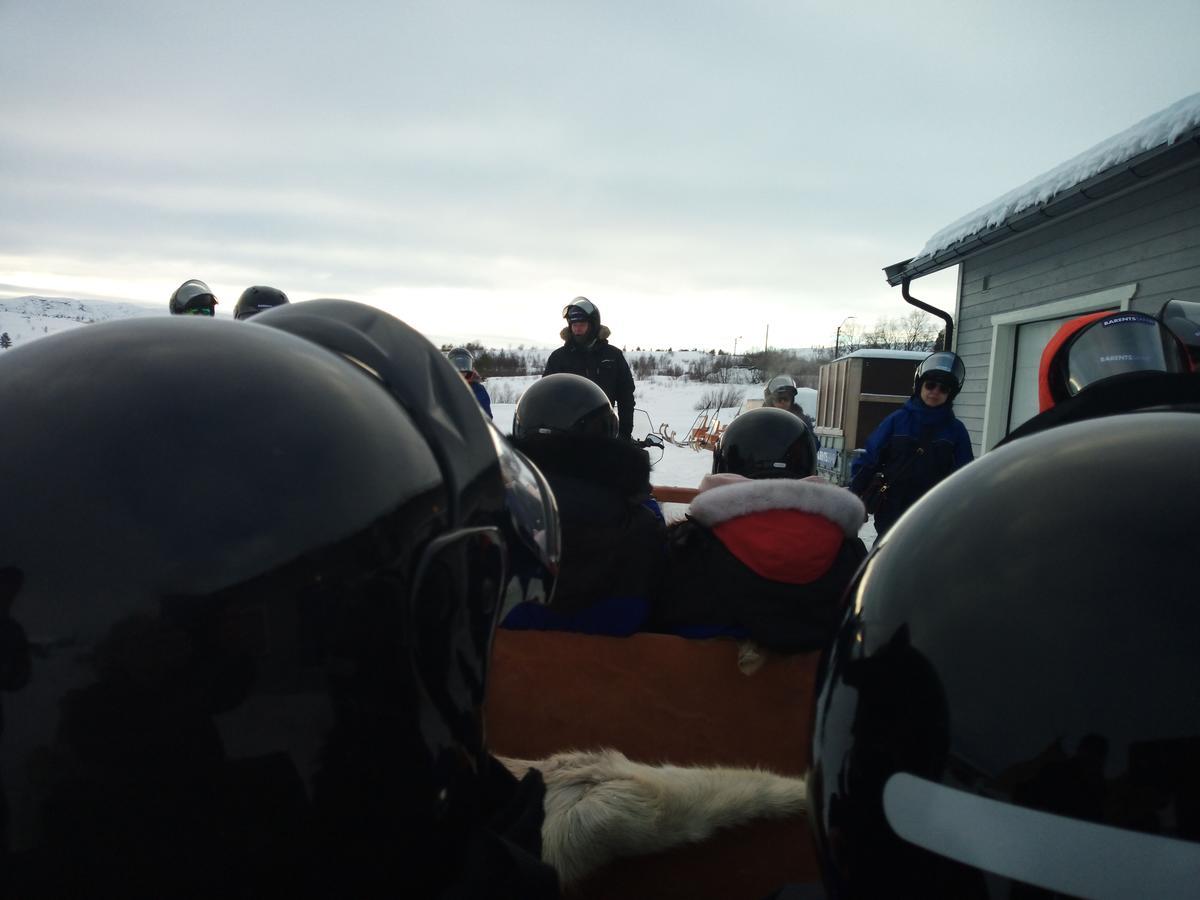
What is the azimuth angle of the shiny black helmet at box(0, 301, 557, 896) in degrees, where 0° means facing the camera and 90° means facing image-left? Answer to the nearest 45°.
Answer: approximately 225°

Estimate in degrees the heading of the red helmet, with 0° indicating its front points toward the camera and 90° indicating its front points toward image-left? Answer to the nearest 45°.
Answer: approximately 315°

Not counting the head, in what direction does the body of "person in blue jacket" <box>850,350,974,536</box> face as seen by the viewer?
toward the camera

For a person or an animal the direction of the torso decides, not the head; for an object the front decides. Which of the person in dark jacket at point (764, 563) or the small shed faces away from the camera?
the person in dark jacket

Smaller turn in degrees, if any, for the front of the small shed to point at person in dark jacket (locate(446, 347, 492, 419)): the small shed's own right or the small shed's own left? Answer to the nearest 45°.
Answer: approximately 90° to the small shed's own right

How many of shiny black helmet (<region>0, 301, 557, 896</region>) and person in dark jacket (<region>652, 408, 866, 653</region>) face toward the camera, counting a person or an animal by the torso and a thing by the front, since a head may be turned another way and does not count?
0

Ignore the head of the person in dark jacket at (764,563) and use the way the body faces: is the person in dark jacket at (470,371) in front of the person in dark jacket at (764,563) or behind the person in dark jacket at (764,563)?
in front

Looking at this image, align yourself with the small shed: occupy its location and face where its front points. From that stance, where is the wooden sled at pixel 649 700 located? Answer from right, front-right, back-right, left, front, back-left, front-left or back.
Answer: front-right

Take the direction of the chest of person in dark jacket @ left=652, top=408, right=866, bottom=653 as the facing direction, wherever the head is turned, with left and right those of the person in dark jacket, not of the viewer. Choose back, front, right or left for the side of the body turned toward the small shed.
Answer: front

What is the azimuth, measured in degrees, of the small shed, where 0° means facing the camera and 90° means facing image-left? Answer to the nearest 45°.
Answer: approximately 315°

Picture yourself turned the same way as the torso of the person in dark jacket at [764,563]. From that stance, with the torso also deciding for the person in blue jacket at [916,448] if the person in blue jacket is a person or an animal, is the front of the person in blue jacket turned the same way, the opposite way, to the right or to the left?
the opposite way

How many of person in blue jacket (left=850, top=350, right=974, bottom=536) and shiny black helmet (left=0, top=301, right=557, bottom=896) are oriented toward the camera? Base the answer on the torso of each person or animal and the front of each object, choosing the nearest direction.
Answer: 1

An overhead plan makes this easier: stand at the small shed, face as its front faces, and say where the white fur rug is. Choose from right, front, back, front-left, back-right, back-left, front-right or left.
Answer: front-right

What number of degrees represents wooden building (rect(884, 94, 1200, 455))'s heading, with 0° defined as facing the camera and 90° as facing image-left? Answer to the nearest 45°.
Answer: approximately 45°

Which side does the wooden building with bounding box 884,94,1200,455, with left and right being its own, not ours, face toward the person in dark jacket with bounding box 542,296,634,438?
front

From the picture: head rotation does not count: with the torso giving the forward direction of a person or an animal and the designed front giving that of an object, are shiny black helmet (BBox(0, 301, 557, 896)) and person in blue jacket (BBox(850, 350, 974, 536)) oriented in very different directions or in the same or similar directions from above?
very different directions

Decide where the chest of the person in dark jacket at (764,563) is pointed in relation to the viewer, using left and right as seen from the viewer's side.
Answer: facing away from the viewer
